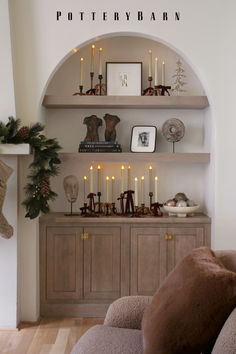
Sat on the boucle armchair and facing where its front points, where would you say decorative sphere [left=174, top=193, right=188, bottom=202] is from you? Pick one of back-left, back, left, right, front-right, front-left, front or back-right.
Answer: back-right

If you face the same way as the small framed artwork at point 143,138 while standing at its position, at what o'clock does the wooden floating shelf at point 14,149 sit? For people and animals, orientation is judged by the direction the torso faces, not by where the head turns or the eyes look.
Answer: The wooden floating shelf is roughly at 2 o'clock from the small framed artwork.

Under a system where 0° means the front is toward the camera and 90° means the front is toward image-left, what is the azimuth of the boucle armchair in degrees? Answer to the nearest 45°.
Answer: approximately 45°

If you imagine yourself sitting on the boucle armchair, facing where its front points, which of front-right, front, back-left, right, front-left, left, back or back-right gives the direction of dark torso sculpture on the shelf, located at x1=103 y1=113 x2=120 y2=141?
back-right
